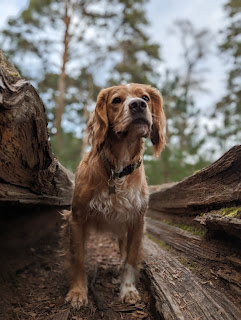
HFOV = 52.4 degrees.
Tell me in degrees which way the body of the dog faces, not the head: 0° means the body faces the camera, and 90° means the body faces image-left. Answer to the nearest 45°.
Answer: approximately 0°

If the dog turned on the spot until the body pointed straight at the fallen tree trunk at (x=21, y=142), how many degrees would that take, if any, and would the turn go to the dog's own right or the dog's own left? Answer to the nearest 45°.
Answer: approximately 45° to the dog's own right

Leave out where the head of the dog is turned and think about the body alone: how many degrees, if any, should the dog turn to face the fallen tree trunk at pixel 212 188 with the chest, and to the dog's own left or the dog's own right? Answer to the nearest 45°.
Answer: approximately 45° to the dog's own left
